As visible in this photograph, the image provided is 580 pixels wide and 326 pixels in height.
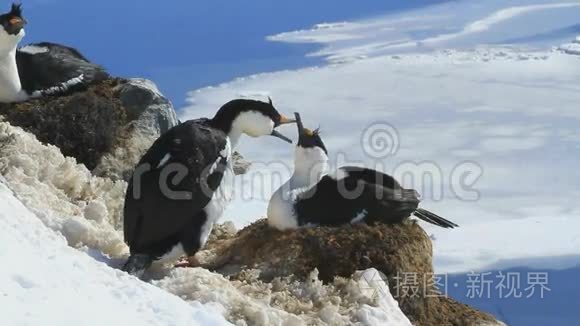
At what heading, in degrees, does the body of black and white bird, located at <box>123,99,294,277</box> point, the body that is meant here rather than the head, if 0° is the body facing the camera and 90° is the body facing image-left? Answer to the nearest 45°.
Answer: approximately 270°

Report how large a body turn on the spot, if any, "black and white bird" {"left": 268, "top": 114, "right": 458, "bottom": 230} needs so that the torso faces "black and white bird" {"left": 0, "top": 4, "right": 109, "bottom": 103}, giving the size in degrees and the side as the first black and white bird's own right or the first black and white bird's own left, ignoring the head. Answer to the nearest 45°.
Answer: approximately 45° to the first black and white bird's own right

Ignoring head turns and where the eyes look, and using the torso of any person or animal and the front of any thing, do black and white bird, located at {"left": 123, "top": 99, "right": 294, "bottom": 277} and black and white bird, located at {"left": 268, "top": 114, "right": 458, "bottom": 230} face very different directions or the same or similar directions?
very different directions

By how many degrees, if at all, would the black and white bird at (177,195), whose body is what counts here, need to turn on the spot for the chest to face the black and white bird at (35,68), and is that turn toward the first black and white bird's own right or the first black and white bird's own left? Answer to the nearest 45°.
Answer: approximately 135° to the first black and white bird's own left

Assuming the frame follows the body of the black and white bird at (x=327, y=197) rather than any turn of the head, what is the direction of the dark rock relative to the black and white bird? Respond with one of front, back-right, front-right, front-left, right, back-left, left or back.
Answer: front-right

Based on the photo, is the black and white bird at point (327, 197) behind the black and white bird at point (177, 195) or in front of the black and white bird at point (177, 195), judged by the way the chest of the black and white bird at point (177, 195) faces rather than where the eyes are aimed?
in front

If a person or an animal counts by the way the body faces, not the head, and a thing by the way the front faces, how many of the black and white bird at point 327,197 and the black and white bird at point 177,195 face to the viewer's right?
1

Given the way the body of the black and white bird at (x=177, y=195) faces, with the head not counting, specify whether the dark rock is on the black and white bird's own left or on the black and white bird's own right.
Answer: on the black and white bird's own left

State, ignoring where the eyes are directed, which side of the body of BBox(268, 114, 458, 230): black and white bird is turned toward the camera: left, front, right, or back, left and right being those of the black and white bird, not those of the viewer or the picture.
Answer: left
